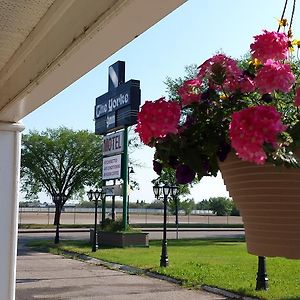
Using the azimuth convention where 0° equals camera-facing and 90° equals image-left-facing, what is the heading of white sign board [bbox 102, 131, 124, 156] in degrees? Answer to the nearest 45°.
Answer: approximately 45°

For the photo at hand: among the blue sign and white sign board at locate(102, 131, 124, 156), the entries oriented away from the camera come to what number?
0

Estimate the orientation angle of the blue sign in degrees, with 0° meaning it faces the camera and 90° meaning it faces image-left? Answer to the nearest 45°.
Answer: approximately 45°

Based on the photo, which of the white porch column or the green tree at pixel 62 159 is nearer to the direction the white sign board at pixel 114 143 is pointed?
the white porch column

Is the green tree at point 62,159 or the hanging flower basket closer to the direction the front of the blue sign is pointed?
the hanging flower basket

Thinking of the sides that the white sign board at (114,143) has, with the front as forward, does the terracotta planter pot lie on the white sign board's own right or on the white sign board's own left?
on the white sign board's own left

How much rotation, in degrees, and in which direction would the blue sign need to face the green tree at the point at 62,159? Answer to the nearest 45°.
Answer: approximately 135° to its right
